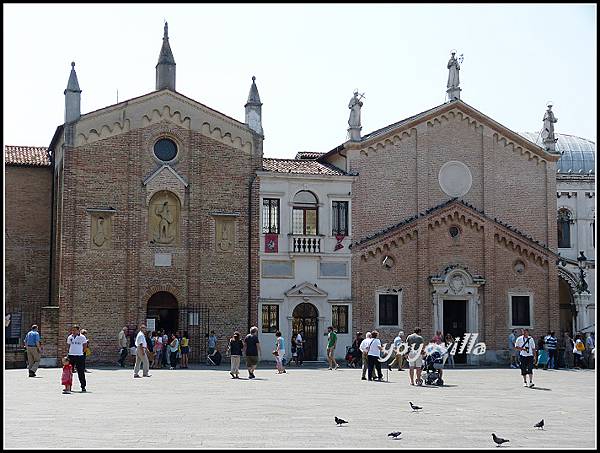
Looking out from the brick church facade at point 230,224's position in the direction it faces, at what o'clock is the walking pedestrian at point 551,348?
The walking pedestrian is roughly at 9 o'clock from the brick church facade.

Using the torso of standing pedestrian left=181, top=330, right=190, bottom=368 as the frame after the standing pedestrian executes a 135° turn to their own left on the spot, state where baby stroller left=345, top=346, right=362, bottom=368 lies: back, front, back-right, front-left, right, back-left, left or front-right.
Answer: back-left

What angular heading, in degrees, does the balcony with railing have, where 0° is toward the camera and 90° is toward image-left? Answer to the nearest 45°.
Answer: approximately 0°

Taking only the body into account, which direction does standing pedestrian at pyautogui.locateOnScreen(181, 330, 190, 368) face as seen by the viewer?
away from the camera

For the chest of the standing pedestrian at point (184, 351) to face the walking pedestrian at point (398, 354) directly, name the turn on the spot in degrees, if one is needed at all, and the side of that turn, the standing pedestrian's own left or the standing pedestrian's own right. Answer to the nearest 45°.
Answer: approximately 90° to the standing pedestrian's own right

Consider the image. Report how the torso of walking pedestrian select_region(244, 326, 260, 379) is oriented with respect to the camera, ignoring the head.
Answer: away from the camera

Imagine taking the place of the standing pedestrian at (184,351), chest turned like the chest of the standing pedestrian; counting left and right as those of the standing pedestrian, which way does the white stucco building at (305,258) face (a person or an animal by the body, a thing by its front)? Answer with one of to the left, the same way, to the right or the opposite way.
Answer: the opposite way
